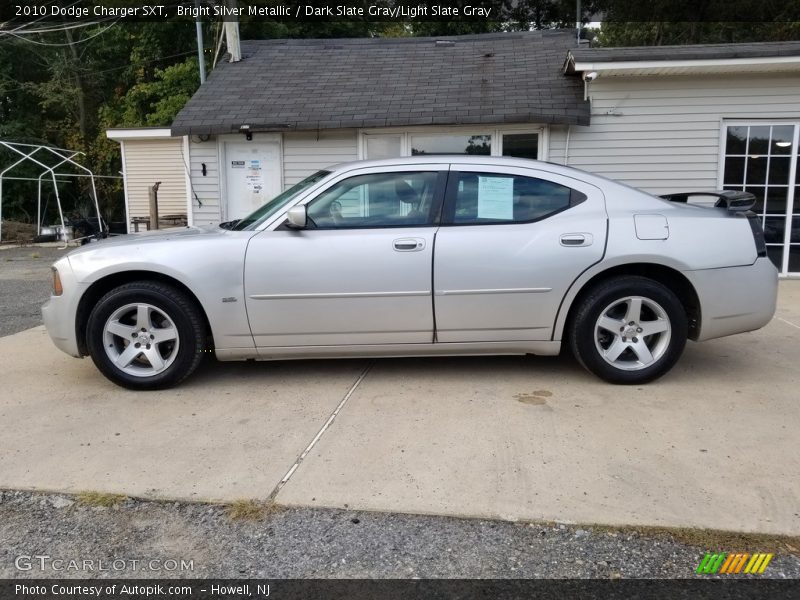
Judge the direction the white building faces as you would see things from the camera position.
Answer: facing the viewer

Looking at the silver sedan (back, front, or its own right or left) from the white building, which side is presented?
right

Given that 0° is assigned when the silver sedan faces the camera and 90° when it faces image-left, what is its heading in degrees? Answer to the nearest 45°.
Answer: approximately 90°

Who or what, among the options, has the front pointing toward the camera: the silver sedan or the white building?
the white building

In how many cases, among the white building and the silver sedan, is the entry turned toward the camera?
1

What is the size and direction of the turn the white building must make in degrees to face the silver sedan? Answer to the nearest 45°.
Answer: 0° — it already faces it

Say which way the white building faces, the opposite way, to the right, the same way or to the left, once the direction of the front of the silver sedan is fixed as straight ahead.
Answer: to the left
